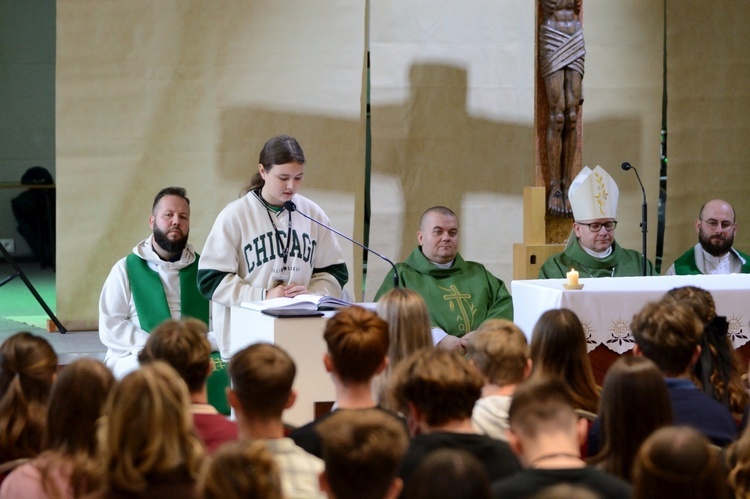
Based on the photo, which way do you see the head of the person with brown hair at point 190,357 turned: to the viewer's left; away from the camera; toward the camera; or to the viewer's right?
away from the camera

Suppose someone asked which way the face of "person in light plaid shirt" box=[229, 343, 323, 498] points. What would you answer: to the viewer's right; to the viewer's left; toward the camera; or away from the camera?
away from the camera

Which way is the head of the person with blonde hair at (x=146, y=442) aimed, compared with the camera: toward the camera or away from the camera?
away from the camera

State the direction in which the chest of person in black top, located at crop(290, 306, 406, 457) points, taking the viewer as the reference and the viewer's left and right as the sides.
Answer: facing away from the viewer

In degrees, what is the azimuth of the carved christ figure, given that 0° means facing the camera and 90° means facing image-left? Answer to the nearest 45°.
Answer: approximately 0°

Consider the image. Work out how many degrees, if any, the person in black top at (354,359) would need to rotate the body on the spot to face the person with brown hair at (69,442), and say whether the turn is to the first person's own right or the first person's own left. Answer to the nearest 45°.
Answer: approximately 135° to the first person's own left

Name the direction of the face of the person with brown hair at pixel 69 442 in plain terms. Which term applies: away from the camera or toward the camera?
away from the camera

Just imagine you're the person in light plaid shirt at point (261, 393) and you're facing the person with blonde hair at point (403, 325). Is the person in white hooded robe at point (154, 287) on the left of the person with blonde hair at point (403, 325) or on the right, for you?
left

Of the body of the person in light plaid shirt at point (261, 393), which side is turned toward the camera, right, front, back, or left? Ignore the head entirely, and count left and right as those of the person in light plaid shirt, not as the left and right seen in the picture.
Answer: back

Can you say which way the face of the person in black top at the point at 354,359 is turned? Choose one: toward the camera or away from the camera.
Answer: away from the camera

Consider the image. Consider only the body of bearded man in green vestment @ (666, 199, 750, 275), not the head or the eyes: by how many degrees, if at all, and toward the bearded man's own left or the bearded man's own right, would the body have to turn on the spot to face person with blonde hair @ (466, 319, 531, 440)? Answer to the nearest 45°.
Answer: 0° — they already face them

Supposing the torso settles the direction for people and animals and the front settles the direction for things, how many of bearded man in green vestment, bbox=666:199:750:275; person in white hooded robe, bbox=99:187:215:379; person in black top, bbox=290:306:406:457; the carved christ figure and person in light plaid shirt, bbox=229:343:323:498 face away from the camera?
2

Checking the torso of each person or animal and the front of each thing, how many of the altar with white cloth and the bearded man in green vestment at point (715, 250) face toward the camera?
2
